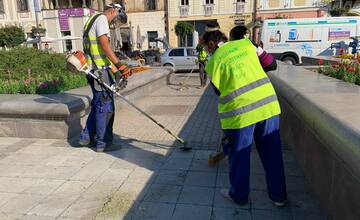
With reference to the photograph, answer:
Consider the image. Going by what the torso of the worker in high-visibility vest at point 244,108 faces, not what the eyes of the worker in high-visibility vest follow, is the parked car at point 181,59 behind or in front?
in front

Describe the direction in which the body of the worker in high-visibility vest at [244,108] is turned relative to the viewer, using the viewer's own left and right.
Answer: facing away from the viewer and to the left of the viewer

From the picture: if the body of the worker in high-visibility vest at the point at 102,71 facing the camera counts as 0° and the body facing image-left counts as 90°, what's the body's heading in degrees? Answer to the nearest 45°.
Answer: approximately 270°

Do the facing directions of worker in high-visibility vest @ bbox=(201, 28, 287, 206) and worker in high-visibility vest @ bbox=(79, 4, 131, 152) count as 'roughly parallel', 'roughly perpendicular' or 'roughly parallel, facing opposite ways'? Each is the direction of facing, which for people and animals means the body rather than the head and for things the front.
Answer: roughly perpendicular

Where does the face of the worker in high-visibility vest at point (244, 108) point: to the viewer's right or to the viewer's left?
to the viewer's left

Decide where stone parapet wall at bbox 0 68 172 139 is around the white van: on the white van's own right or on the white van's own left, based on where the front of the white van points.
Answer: on the white van's own right

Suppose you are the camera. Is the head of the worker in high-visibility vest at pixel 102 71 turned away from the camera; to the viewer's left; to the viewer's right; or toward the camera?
to the viewer's right

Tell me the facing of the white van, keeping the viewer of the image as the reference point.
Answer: facing to the right of the viewer

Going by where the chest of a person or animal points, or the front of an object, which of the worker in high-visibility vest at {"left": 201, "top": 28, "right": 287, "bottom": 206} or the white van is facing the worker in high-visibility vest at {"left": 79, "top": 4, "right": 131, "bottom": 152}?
the worker in high-visibility vest at {"left": 201, "top": 28, "right": 287, "bottom": 206}
